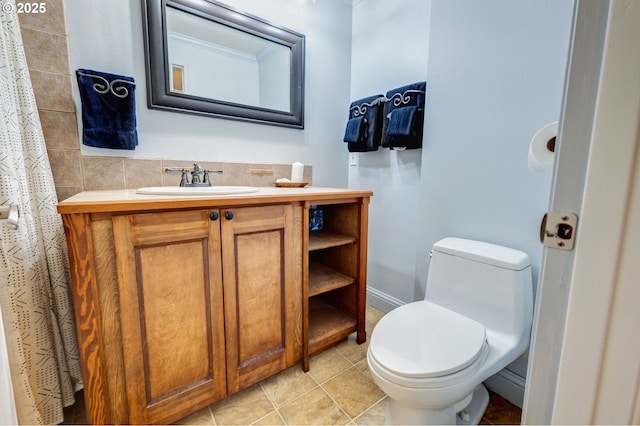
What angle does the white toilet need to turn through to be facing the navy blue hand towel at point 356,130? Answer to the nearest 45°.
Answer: approximately 90° to its right

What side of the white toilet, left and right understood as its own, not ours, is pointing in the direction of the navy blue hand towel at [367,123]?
right

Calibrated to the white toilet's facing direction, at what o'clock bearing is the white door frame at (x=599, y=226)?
The white door frame is roughly at 10 o'clock from the white toilet.

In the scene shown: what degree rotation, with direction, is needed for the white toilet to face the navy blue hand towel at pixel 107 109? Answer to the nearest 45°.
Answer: approximately 45° to its right

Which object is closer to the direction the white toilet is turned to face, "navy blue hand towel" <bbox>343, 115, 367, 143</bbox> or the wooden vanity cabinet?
the wooden vanity cabinet

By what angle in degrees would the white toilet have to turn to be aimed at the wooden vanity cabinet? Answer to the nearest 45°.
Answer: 0° — it already faces it

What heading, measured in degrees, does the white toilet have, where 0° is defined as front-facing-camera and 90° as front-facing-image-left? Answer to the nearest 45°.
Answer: approximately 45°

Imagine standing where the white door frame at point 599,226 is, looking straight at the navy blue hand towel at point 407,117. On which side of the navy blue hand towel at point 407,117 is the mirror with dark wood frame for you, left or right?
left
